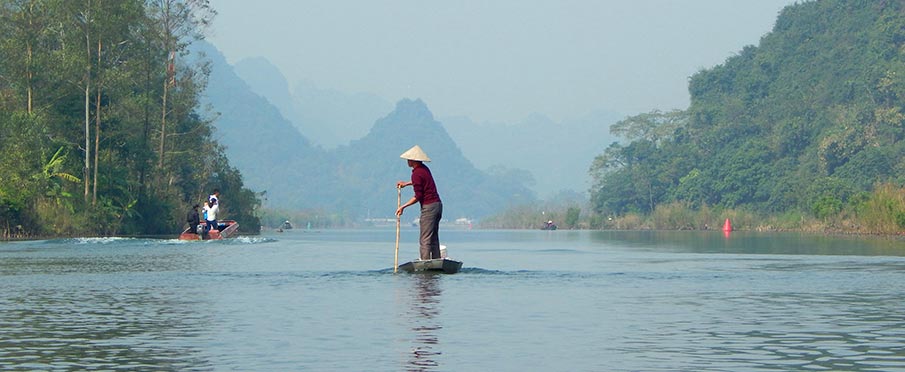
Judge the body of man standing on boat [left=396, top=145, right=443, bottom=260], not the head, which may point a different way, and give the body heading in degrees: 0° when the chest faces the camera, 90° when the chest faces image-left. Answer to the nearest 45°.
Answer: approximately 90°

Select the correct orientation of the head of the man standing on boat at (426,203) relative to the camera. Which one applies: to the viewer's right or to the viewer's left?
to the viewer's left
